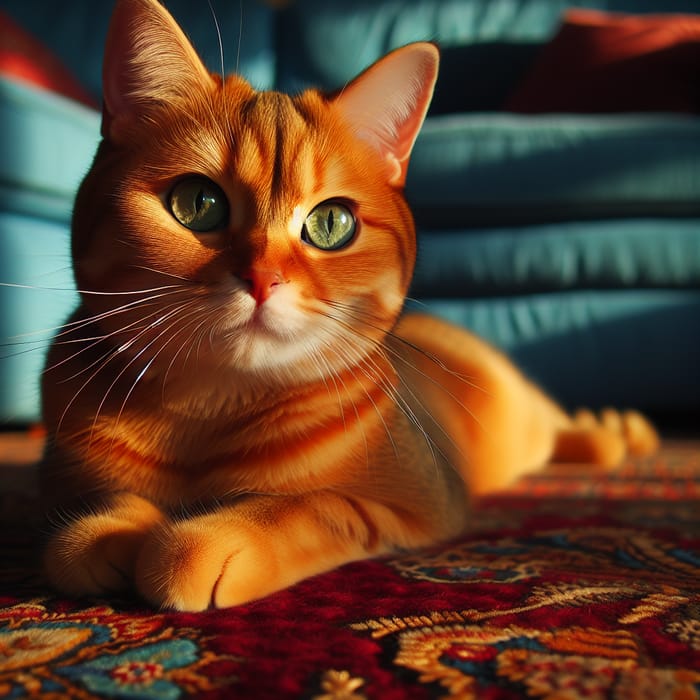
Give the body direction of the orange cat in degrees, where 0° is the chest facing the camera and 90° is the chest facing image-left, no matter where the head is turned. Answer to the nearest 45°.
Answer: approximately 45°

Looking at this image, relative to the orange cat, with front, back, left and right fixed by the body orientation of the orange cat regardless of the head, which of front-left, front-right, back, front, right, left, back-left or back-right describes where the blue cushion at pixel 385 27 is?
back-right

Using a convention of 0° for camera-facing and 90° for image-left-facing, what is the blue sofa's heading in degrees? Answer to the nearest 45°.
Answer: approximately 0°
